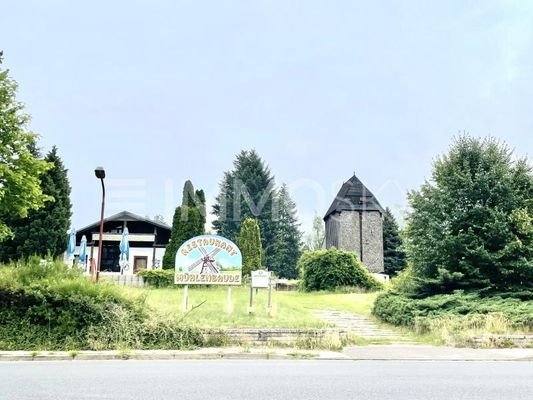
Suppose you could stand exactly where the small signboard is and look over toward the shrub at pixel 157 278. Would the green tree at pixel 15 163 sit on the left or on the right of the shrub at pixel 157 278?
left

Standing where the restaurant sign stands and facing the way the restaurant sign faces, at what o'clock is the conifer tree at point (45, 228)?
The conifer tree is roughly at 5 o'clock from the restaurant sign.

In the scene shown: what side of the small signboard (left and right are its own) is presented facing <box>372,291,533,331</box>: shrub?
left

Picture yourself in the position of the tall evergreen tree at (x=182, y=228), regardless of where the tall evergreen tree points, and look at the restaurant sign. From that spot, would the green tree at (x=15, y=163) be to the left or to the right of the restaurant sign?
right

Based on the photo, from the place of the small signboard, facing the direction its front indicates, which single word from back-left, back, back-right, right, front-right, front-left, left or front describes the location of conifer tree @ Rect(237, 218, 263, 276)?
back

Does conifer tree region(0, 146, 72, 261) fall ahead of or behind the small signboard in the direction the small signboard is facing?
behind

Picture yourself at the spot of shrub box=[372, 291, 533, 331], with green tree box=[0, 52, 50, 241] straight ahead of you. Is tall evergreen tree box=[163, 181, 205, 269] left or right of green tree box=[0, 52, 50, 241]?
right

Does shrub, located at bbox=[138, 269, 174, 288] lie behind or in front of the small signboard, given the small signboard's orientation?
behind

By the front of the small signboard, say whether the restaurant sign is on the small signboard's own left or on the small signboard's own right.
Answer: on the small signboard's own right

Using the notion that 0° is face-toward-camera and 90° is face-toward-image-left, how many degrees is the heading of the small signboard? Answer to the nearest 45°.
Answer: approximately 0°

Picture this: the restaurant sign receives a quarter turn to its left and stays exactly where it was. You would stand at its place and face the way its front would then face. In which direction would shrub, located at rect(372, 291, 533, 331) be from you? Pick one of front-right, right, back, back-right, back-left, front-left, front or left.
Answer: front
